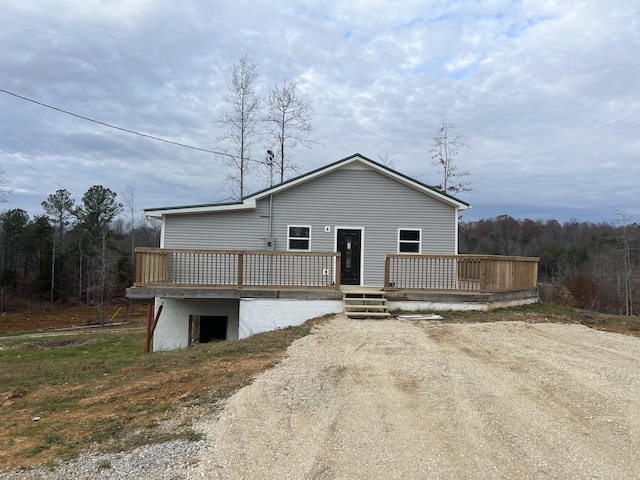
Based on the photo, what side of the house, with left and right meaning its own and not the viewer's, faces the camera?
front

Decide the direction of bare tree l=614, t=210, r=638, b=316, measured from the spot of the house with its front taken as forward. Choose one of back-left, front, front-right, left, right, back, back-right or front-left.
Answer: back-left
